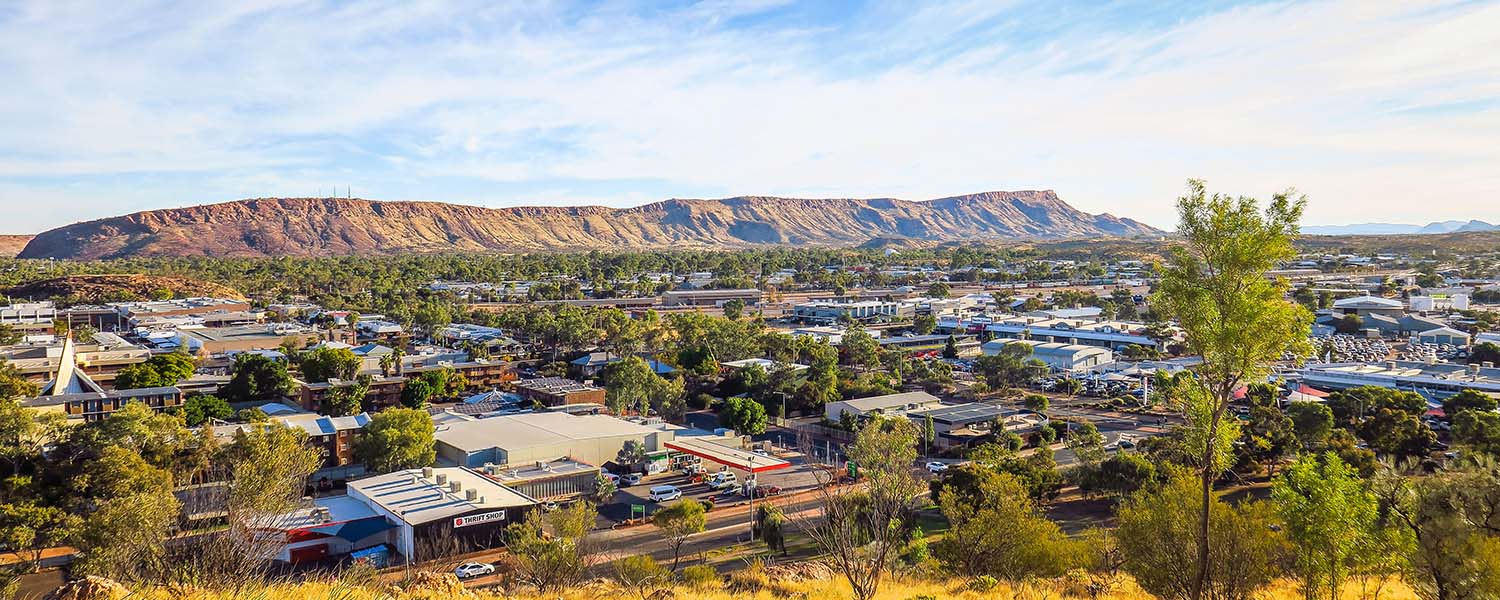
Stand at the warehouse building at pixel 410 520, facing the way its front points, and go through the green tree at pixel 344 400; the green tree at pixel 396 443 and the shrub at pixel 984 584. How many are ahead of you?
1

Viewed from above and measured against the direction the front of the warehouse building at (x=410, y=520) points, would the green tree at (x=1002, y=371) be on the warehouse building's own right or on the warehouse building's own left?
on the warehouse building's own left

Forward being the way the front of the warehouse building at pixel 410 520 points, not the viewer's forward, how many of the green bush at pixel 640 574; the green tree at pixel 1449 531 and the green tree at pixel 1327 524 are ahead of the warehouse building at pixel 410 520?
3

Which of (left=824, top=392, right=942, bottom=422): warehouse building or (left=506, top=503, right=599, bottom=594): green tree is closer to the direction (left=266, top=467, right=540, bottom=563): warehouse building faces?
the green tree

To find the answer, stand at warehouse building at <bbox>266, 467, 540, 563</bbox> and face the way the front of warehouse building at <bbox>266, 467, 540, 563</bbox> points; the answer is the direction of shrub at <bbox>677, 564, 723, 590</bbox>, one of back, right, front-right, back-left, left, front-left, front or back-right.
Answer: front

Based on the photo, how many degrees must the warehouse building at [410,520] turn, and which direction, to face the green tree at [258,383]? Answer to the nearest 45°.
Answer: approximately 135° to its left

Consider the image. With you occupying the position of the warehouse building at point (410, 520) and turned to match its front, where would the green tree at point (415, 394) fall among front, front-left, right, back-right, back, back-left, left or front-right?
back-left

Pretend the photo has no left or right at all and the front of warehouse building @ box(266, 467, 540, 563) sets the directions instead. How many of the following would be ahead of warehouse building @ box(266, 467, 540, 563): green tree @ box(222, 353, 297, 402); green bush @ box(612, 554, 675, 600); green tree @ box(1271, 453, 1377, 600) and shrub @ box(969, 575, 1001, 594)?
3

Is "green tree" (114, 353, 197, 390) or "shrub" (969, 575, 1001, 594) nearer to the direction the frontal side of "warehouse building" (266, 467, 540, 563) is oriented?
the shrub

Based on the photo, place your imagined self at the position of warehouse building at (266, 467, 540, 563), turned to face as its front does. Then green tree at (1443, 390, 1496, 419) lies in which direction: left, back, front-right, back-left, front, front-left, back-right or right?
front-left

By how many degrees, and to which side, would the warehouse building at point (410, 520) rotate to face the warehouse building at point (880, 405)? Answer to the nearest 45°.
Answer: approximately 90° to its left

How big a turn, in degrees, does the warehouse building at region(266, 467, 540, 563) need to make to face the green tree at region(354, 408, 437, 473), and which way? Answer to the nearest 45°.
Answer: approximately 135° to its left

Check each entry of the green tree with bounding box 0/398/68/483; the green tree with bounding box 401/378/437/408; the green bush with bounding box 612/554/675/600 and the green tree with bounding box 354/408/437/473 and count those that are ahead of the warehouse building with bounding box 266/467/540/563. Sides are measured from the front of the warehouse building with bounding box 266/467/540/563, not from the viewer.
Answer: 1

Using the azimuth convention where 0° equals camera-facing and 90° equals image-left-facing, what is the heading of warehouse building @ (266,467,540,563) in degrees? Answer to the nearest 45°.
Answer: approximately 315°

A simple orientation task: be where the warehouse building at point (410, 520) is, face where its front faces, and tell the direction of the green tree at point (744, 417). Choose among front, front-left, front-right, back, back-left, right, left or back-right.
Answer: left

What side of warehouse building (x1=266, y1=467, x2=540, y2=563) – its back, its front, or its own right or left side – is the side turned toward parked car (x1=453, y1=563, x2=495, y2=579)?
front

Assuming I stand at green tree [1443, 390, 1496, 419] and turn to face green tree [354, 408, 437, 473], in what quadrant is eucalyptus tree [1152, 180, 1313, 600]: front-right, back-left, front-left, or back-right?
front-left

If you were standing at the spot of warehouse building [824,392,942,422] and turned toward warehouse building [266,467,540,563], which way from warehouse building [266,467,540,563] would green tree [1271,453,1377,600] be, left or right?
left

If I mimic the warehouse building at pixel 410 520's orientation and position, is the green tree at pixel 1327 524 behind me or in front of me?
in front

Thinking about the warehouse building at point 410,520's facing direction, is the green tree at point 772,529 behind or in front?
in front

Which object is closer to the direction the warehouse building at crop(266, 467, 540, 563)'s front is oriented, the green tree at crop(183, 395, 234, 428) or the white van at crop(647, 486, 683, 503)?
the white van

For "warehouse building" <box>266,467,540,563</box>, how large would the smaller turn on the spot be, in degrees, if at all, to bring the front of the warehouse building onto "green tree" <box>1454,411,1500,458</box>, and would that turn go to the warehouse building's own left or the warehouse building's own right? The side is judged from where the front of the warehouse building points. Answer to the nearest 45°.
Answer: approximately 45° to the warehouse building's own left
